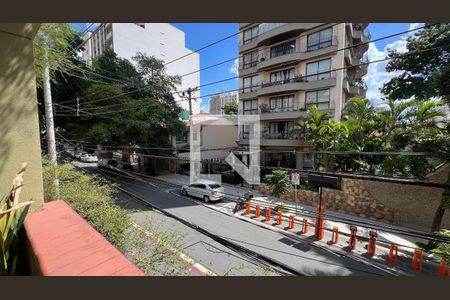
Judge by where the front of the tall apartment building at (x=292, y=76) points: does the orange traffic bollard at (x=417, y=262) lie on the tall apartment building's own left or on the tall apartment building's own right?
on the tall apartment building's own left

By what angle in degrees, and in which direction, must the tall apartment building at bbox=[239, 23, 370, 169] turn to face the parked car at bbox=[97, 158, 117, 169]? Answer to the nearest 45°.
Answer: approximately 45° to its right

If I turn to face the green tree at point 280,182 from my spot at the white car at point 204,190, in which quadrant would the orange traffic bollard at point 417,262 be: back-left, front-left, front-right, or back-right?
front-right

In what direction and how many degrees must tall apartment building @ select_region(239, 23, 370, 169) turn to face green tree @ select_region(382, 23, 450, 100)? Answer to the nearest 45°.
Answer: approximately 90° to its left

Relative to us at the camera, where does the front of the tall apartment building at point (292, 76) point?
facing the viewer and to the left of the viewer
